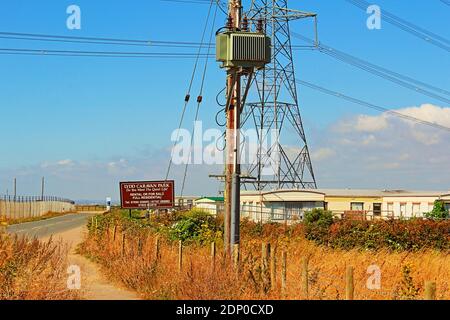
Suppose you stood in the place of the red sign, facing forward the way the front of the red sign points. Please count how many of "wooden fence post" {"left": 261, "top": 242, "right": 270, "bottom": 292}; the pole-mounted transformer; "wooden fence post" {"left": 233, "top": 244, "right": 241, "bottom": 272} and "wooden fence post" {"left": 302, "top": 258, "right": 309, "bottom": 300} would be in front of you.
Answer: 4

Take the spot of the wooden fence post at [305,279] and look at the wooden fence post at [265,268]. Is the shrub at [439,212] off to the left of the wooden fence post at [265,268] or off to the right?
right

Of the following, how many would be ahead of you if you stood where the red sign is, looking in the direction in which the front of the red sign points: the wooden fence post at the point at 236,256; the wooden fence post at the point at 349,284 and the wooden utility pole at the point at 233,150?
3

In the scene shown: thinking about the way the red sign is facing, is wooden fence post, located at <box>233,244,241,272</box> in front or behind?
in front

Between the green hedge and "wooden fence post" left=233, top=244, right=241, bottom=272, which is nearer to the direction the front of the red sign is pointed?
the wooden fence post

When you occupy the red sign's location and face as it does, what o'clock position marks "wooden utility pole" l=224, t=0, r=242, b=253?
The wooden utility pole is roughly at 12 o'clock from the red sign.

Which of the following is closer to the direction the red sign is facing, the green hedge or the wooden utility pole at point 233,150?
the wooden utility pole

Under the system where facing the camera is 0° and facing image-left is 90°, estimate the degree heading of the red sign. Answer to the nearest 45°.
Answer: approximately 0°

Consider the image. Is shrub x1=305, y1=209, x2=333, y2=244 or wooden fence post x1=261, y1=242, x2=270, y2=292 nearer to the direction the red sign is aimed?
the wooden fence post

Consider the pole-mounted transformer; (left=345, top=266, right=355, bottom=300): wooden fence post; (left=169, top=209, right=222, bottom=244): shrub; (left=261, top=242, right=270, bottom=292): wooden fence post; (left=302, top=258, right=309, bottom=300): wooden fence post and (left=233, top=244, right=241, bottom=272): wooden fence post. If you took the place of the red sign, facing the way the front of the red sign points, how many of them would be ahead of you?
6

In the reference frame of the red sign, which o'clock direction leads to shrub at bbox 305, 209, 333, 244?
The shrub is roughly at 10 o'clock from the red sign.

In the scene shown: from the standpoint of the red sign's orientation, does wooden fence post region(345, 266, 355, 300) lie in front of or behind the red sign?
in front

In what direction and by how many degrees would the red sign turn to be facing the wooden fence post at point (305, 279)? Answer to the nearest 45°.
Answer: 0° — it already faces it

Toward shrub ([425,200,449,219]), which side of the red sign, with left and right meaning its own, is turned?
left

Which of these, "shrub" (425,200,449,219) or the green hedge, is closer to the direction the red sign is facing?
the green hedge
